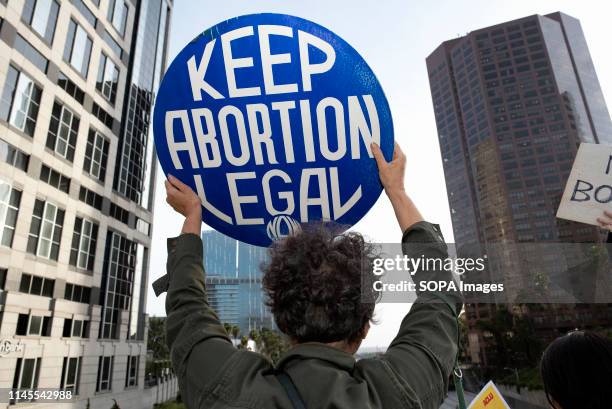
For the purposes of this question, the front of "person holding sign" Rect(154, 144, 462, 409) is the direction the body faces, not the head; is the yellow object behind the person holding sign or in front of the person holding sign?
in front

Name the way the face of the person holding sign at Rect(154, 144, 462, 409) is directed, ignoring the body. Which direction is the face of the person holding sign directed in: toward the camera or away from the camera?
away from the camera

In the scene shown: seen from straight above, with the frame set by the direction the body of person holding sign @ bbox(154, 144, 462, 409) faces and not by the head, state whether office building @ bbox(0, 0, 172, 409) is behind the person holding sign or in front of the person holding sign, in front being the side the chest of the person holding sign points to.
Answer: in front

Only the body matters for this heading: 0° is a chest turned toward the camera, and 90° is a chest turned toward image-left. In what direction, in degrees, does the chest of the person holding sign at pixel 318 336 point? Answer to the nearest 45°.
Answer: approximately 180°
